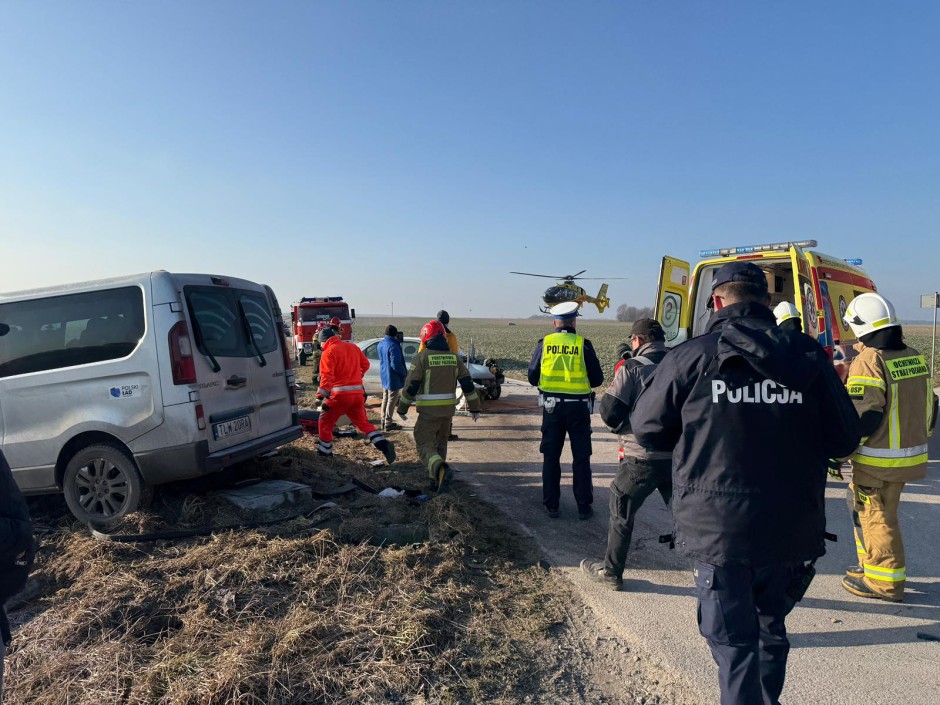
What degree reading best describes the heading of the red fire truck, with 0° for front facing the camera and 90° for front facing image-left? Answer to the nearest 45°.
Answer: approximately 0°

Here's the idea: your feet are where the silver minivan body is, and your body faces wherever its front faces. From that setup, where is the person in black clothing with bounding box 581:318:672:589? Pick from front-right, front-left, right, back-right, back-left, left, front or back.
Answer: back

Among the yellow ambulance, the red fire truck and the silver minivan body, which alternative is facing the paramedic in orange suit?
the red fire truck

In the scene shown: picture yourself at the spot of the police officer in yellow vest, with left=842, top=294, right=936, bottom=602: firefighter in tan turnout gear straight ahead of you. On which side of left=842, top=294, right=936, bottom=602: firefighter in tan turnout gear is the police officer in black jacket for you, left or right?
right

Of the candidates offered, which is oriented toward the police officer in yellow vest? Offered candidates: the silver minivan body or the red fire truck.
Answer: the red fire truck

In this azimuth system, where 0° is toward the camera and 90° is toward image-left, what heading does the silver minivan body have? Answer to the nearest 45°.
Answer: approximately 135°

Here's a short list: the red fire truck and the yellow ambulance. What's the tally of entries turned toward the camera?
1

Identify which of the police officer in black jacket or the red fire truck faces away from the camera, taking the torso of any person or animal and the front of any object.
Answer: the police officer in black jacket

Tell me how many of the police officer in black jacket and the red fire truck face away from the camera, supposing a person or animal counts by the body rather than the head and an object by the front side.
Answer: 1

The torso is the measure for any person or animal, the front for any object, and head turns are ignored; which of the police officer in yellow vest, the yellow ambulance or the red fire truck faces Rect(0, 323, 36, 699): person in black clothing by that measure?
the red fire truck

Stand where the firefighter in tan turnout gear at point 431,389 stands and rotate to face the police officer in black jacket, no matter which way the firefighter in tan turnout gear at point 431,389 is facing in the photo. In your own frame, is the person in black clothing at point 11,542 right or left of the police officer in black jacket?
right

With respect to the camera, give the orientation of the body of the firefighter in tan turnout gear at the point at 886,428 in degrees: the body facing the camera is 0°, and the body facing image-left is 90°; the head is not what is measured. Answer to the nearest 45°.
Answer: approximately 135°
